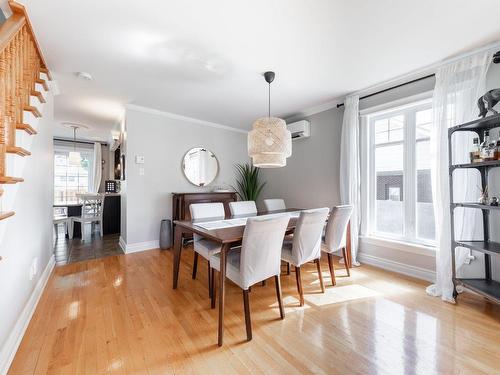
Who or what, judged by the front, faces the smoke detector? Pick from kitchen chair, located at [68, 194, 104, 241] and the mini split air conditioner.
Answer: the mini split air conditioner

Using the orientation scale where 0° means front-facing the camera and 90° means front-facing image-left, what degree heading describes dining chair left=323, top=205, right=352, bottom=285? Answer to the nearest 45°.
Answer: approximately 135°

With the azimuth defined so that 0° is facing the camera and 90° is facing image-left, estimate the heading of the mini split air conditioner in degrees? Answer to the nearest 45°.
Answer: approximately 45°

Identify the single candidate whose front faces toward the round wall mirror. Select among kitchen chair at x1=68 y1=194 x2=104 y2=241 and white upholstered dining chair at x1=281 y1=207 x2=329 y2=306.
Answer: the white upholstered dining chair

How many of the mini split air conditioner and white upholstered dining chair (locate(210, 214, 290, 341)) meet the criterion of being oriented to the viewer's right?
0

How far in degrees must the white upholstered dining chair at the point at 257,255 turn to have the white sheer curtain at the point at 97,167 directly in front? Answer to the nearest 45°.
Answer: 0° — it already faces it

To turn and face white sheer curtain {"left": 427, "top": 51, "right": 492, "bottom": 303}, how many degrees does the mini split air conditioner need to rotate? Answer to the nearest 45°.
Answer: approximately 90° to its left

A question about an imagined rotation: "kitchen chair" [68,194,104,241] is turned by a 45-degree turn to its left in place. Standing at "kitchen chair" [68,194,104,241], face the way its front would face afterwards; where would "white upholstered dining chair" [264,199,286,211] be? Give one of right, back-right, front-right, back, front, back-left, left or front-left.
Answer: back-left

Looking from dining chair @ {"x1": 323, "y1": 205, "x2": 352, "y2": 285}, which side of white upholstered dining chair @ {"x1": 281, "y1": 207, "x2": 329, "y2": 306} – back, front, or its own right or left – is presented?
right

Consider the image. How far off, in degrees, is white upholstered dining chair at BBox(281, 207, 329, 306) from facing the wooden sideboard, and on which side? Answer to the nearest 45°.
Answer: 0° — it already faces it

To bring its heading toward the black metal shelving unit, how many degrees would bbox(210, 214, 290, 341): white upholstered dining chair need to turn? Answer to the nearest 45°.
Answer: approximately 135° to its right

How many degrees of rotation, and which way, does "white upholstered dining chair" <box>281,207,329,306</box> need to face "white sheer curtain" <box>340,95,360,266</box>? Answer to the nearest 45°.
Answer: approximately 90° to its right
